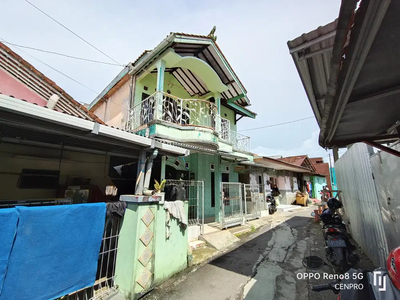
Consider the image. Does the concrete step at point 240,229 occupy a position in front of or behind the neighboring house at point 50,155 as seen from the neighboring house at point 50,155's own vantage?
in front

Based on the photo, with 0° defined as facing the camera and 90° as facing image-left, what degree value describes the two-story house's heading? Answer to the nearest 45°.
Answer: approximately 315°

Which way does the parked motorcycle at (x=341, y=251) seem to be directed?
away from the camera

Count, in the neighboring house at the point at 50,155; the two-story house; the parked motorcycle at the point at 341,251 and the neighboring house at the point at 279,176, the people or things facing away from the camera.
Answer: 1

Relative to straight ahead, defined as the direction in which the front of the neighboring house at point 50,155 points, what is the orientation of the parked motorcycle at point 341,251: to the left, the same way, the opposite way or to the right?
to the left

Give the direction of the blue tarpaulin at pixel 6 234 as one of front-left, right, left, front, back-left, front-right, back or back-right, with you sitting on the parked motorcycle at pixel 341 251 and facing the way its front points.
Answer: back-left

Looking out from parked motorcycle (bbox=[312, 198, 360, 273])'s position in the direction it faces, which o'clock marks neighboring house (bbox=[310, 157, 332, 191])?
The neighboring house is roughly at 12 o'clock from the parked motorcycle.

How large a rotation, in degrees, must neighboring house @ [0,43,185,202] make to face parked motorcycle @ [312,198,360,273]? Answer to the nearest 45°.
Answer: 0° — it already faces it

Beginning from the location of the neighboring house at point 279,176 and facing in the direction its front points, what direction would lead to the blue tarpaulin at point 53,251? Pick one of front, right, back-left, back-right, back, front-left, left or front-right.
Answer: front-right

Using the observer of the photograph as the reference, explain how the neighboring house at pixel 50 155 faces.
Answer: facing the viewer and to the right of the viewer

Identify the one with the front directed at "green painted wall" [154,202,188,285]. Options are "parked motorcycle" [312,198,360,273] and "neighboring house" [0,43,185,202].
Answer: the neighboring house

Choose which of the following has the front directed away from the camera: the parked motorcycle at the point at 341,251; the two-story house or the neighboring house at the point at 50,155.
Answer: the parked motorcycle

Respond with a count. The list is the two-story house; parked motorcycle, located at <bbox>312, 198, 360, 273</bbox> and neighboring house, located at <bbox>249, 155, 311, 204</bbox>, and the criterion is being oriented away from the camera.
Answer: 1

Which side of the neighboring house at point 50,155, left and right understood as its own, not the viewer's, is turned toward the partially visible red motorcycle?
front

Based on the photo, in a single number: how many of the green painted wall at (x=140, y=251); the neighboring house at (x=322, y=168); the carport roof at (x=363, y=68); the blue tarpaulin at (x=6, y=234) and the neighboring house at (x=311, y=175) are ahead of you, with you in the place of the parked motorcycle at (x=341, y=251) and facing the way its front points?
2

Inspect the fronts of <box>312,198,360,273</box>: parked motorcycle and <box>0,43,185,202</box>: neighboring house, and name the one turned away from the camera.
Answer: the parked motorcycle
